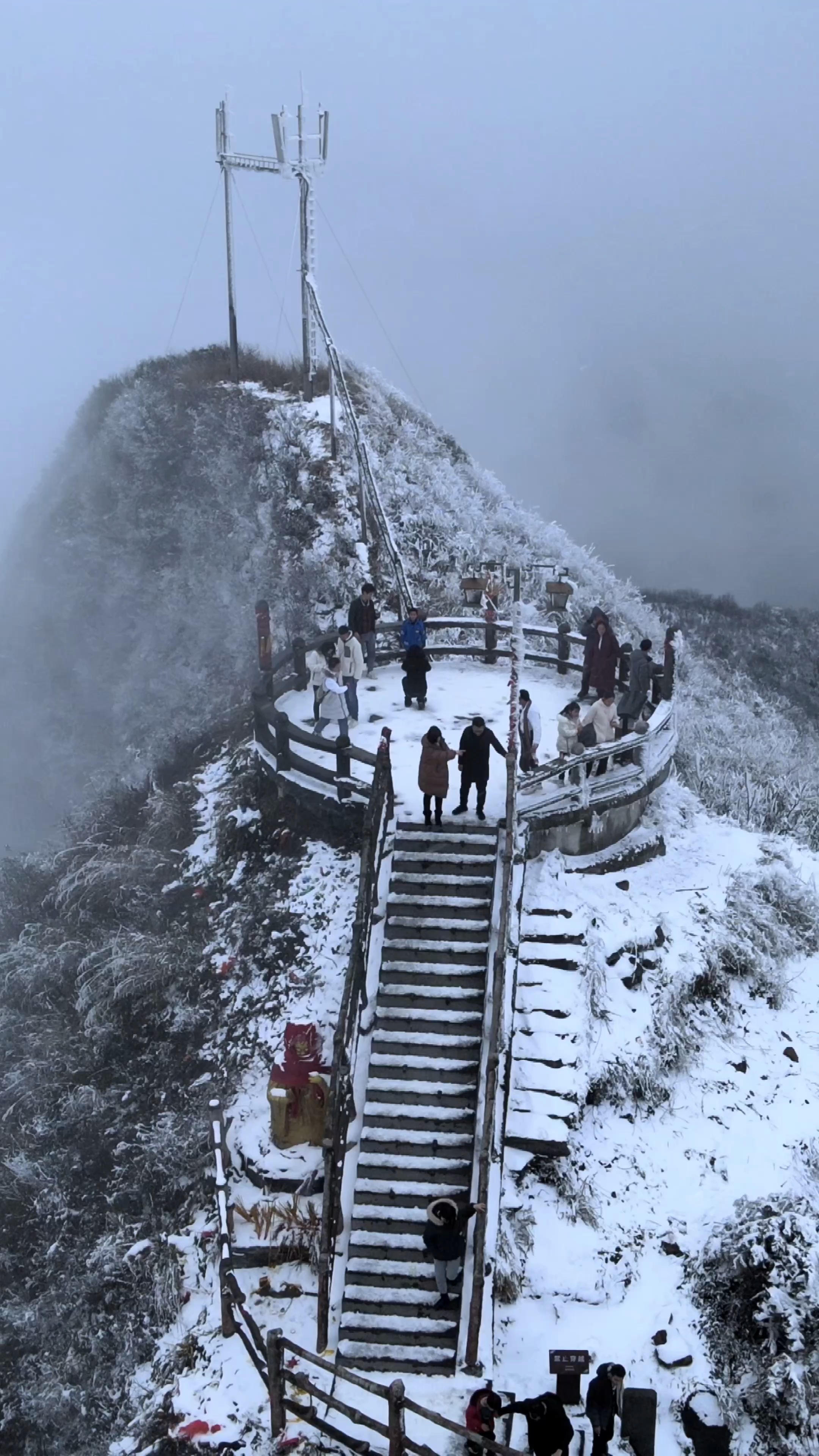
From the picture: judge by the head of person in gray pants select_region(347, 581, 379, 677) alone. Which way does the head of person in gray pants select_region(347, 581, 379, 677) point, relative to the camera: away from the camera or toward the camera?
toward the camera

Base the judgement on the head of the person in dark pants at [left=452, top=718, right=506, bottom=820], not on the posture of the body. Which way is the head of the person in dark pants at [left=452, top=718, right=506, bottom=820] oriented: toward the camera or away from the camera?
toward the camera

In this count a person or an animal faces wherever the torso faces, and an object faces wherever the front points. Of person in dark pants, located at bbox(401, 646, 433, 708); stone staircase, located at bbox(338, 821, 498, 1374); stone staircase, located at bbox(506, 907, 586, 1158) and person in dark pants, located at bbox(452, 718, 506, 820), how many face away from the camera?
1

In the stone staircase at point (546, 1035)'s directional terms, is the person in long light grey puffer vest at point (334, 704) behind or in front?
behind

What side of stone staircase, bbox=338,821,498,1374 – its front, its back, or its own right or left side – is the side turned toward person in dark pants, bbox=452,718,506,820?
back

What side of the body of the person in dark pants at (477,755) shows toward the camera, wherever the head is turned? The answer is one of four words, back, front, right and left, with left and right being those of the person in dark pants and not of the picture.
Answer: front

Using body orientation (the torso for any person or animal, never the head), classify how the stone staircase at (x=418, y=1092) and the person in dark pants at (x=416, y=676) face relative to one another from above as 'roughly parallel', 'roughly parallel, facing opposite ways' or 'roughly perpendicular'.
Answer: roughly parallel, facing opposite ways

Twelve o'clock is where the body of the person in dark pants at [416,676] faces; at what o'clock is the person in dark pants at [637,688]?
the person in dark pants at [637,688] is roughly at 4 o'clock from the person in dark pants at [416,676].

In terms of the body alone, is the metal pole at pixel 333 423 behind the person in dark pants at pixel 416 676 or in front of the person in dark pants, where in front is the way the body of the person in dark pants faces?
in front

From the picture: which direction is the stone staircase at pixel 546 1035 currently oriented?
toward the camera

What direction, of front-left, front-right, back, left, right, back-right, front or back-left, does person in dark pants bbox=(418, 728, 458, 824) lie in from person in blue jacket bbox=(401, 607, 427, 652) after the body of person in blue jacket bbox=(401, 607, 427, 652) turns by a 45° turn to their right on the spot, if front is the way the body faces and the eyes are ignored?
front-left

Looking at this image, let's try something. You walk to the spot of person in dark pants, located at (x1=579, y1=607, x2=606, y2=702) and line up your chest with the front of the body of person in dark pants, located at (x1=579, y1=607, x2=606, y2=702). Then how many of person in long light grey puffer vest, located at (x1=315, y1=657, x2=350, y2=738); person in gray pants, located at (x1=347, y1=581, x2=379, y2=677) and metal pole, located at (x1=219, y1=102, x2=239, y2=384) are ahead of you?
0

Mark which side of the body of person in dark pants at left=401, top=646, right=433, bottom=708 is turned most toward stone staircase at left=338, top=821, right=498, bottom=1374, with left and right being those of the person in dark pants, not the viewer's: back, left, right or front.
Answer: back

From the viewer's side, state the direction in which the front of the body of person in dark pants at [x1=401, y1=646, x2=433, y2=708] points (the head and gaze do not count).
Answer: away from the camera
